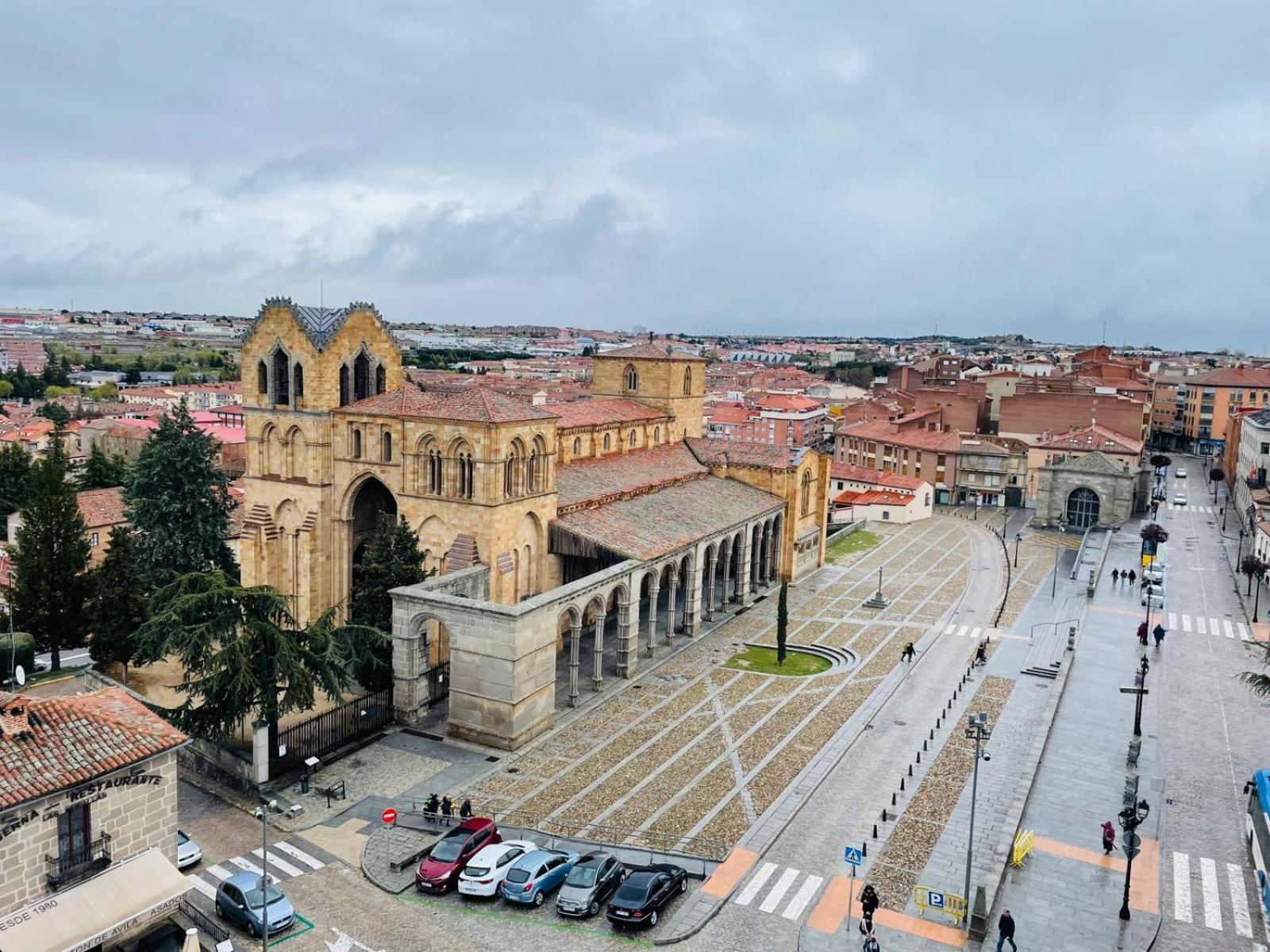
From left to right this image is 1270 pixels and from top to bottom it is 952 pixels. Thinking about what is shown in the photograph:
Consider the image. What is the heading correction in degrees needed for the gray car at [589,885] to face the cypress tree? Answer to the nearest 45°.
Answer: approximately 90° to its right

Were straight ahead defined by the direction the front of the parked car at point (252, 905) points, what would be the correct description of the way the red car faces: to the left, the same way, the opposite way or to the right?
to the right

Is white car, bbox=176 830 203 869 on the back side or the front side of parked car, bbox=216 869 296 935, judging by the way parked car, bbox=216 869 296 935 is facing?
on the back side

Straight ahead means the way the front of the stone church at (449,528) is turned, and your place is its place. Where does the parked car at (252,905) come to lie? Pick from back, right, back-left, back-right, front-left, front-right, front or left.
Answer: front-left

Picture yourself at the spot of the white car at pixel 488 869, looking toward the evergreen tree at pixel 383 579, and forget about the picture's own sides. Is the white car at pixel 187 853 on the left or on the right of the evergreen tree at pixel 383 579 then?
left

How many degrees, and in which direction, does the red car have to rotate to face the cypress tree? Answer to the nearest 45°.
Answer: approximately 90° to its right

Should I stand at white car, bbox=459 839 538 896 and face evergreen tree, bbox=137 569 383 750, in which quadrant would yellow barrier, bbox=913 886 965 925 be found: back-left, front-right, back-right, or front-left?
back-right

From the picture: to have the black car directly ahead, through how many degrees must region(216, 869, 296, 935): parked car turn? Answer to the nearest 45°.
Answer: approximately 45° to its left

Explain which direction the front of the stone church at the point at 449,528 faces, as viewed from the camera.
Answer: facing the viewer and to the left of the viewer

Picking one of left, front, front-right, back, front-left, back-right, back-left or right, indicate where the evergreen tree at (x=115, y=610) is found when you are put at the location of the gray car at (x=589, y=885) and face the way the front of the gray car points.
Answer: right

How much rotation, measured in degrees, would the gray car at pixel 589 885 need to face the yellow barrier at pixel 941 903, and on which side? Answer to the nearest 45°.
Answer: approximately 135° to its left
